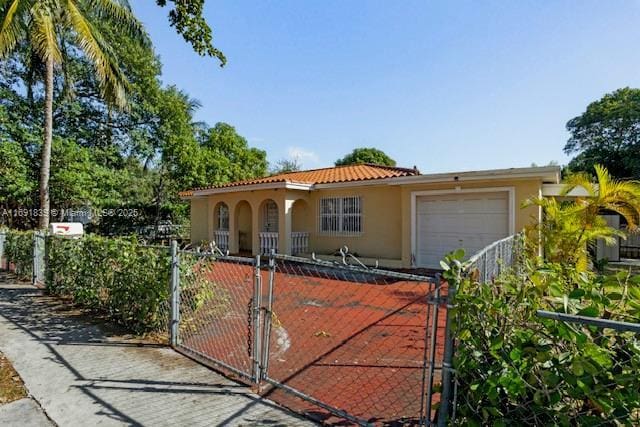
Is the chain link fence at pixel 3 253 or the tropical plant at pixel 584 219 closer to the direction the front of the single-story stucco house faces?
the chain link fence

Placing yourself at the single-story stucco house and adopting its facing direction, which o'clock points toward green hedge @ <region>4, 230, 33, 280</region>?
The green hedge is roughly at 1 o'clock from the single-story stucco house.

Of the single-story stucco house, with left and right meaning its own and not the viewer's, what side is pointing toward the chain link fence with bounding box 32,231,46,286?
front

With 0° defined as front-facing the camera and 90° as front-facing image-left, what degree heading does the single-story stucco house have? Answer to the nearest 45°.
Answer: approximately 45°

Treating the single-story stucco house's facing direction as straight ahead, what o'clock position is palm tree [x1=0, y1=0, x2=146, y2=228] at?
The palm tree is roughly at 1 o'clock from the single-story stucco house.

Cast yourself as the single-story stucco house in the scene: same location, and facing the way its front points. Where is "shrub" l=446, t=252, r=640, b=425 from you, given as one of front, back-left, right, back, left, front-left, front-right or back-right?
front-left

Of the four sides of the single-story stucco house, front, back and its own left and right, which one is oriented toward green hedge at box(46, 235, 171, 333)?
front

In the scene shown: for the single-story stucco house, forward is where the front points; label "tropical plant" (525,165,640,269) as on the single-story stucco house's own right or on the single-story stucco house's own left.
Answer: on the single-story stucco house's own left

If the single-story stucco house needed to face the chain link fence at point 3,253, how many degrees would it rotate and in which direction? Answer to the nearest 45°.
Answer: approximately 45° to its right

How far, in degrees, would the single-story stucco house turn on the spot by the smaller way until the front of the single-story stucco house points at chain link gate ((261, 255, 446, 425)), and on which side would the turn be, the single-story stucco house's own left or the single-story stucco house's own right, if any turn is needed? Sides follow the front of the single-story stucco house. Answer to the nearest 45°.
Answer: approximately 45° to the single-story stucco house's own left
